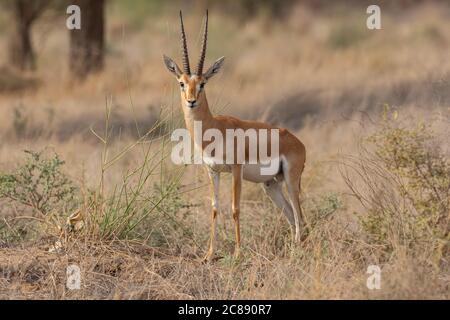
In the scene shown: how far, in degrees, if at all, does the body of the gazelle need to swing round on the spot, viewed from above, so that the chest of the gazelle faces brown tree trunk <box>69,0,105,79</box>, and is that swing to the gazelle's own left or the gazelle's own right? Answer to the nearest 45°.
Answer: approximately 135° to the gazelle's own right

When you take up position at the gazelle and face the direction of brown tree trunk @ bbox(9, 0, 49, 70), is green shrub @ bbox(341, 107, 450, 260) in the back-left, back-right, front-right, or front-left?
back-right

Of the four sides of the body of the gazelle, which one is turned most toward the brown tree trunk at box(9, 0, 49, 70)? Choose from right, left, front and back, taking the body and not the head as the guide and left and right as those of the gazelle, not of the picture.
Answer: right

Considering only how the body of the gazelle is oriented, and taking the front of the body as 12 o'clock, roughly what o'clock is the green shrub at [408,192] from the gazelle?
The green shrub is roughly at 8 o'clock from the gazelle.

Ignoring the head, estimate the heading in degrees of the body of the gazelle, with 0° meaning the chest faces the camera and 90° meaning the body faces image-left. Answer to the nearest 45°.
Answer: approximately 45°

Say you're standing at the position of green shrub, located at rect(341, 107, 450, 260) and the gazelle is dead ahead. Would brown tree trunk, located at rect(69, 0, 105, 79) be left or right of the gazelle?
right
